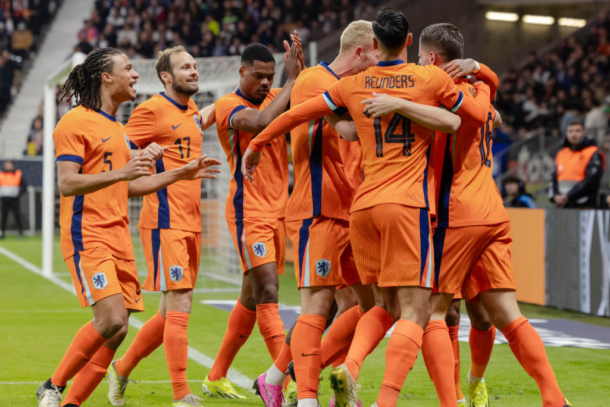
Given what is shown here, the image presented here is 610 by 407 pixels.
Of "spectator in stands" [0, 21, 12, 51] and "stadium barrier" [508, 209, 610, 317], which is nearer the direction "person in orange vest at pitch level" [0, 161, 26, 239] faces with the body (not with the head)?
the stadium barrier

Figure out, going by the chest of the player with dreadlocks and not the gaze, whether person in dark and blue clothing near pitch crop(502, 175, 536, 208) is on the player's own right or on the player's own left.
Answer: on the player's own left

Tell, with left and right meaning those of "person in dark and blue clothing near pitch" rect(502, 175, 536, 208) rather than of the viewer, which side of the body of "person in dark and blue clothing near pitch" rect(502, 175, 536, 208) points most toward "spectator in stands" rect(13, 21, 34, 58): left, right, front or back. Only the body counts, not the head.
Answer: right

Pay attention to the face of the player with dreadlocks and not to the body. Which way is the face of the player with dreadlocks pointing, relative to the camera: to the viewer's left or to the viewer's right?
to the viewer's right

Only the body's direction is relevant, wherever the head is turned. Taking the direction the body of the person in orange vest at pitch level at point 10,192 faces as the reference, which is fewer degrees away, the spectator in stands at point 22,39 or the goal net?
the goal net

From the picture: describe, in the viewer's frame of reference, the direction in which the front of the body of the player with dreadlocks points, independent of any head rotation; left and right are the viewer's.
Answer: facing the viewer and to the right of the viewer

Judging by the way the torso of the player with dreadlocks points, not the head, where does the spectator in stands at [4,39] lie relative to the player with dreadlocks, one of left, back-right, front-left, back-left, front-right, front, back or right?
back-left

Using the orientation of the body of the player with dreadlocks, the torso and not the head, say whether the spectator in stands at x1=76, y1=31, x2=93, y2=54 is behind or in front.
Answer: behind

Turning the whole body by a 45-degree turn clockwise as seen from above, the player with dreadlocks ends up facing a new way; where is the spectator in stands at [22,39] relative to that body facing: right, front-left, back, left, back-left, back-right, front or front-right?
back

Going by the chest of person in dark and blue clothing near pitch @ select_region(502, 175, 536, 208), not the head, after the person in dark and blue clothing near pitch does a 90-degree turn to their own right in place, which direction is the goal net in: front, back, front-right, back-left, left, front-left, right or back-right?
front-left
